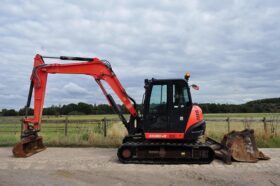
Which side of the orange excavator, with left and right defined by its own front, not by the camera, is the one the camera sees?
left
